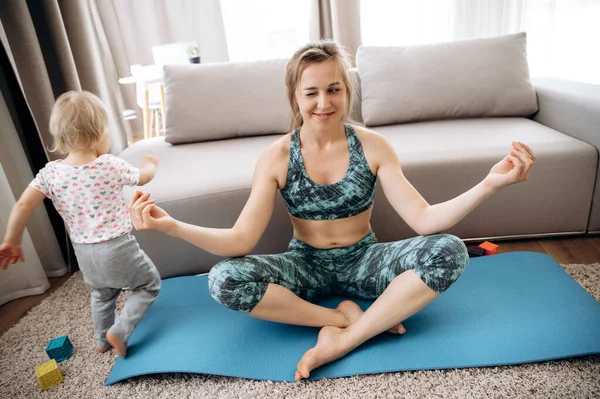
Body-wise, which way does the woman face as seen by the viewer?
toward the camera

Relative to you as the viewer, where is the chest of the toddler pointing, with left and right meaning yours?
facing away from the viewer and to the right of the viewer

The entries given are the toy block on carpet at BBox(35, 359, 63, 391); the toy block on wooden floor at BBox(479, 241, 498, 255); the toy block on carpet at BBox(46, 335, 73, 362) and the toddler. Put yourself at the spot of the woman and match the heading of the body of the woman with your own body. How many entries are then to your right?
3

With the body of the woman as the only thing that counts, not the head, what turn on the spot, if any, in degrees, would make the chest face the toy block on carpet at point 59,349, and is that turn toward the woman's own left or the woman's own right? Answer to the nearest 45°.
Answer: approximately 90° to the woman's own right

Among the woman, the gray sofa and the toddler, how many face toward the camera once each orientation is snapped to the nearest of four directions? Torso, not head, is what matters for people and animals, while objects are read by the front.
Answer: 2

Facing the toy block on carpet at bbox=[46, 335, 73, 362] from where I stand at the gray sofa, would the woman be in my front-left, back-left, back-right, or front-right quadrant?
front-left

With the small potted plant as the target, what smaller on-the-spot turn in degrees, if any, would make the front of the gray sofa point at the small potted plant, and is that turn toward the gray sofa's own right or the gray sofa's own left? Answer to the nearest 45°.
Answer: approximately 135° to the gray sofa's own right

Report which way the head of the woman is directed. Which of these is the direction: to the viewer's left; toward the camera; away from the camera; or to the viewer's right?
toward the camera

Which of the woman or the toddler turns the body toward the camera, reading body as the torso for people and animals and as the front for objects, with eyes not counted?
the woman

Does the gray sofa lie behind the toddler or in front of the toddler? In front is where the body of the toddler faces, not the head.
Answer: in front

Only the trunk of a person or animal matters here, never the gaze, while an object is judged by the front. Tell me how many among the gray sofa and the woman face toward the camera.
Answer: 2

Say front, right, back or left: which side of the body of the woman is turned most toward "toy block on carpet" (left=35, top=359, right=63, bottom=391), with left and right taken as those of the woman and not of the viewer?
right

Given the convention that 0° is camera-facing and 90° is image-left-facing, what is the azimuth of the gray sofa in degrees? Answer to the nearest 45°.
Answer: approximately 0°

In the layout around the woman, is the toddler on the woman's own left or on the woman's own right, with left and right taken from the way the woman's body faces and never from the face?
on the woman's own right

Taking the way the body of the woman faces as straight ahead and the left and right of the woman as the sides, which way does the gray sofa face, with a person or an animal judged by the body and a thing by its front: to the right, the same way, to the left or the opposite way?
the same way

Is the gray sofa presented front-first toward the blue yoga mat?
yes
